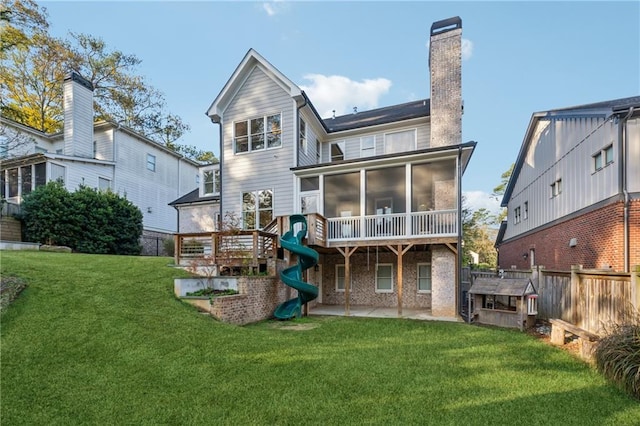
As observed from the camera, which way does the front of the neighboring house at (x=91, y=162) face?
facing away from the viewer and to the right of the viewer

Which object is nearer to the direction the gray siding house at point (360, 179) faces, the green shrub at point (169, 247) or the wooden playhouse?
the green shrub

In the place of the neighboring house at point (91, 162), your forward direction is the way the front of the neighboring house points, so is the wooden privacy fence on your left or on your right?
on your right

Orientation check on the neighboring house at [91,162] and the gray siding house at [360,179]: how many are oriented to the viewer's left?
0

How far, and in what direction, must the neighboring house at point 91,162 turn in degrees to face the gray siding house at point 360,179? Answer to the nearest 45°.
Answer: approximately 90° to its right

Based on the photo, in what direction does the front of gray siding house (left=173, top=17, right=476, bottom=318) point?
away from the camera

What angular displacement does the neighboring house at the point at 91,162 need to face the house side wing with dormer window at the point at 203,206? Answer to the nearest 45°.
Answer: approximately 90° to its right
